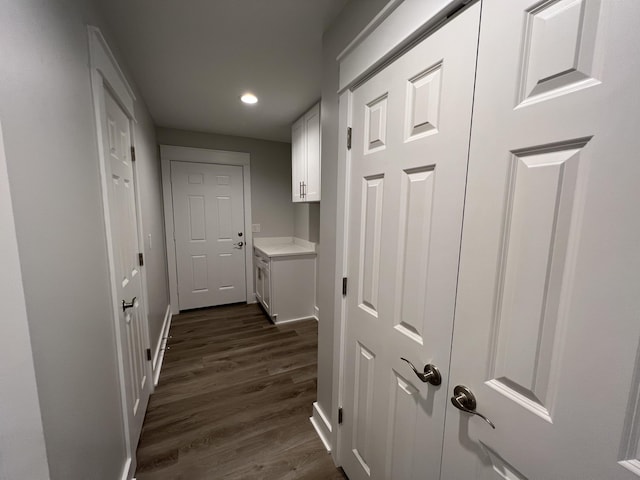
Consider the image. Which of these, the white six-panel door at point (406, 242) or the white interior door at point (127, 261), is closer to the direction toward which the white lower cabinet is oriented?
the white interior door

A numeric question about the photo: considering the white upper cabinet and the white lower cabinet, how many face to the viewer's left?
2

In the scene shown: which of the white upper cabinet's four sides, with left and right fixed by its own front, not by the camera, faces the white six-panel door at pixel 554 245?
left

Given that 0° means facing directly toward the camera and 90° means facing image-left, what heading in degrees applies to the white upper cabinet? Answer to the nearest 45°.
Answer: approximately 90°

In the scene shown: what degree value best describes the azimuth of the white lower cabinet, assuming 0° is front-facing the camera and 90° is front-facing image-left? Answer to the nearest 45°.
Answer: approximately 90°

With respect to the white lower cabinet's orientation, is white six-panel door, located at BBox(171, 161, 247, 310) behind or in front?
in front

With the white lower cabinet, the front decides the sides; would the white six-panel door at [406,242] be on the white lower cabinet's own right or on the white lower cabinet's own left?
on the white lower cabinet's own left

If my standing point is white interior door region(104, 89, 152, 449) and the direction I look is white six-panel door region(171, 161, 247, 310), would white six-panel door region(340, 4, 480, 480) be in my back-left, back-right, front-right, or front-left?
back-right

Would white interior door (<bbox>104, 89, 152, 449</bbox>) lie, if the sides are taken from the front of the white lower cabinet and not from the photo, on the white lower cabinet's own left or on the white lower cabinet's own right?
on the white lower cabinet's own left
